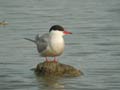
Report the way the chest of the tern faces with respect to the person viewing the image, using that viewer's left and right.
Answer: facing the viewer and to the right of the viewer
